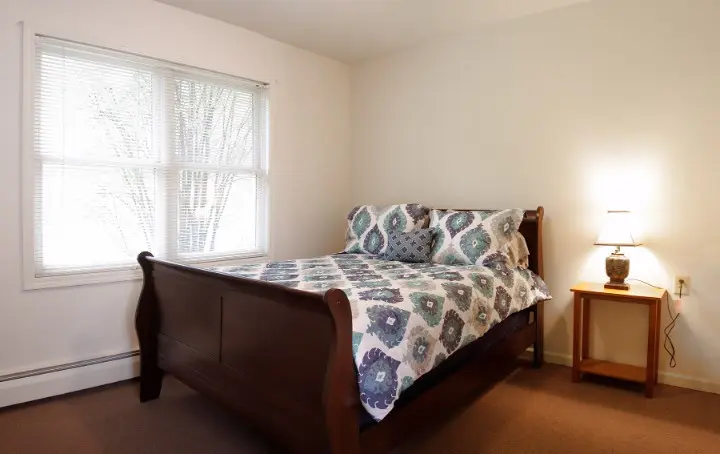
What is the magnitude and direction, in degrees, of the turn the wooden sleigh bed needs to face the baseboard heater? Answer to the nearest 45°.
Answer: approximately 90° to its right

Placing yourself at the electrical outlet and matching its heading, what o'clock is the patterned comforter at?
The patterned comforter is roughly at 1 o'clock from the electrical outlet.

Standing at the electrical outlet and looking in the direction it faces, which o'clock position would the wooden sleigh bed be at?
The wooden sleigh bed is roughly at 1 o'clock from the electrical outlet.

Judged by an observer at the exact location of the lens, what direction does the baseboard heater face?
facing the viewer and to the right of the viewer

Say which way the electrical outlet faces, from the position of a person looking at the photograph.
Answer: facing the viewer

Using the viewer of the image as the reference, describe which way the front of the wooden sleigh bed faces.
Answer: facing the viewer and to the left of the viewer

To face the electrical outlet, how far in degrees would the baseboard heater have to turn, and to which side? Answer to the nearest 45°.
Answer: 0° — it already faces it

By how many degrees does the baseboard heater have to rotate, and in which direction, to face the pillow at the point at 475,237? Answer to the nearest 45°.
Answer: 0° — it already faces it

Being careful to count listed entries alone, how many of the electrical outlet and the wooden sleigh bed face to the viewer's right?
0

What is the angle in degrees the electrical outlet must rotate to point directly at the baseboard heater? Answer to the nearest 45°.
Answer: approximately 45° to its right

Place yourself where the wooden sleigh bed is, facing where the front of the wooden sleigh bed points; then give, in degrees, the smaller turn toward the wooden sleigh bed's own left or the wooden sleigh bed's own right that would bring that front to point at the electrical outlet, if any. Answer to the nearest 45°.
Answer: approximately 135° to the wooden sleigh bed's own left
